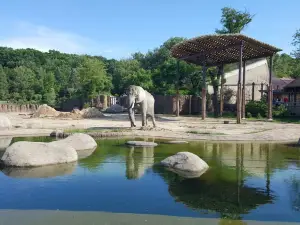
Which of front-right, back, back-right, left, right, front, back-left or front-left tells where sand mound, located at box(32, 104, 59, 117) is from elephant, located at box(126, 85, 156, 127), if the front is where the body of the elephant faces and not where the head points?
right

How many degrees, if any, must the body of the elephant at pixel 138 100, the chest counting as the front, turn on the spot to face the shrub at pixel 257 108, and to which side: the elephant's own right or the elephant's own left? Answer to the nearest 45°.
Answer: approximately 180°

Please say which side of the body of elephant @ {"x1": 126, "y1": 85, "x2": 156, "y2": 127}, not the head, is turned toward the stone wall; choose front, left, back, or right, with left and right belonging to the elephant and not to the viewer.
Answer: right

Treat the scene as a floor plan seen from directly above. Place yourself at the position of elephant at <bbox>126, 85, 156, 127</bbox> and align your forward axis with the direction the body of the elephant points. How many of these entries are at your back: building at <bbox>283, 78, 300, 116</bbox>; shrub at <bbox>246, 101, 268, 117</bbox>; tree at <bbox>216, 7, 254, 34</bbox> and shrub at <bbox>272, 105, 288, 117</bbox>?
4

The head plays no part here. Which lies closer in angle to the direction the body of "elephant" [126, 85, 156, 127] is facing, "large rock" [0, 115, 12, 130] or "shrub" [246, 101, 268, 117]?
the large rock

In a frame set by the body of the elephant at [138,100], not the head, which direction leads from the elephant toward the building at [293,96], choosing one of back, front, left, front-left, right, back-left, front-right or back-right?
back

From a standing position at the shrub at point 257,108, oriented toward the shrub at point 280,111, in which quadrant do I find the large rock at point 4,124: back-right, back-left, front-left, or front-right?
back-right

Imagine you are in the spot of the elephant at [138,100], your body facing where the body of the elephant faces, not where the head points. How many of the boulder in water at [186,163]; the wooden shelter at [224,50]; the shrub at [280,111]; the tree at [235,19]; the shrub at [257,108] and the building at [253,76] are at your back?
5

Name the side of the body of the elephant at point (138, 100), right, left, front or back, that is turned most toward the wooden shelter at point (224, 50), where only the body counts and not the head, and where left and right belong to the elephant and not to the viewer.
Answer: back

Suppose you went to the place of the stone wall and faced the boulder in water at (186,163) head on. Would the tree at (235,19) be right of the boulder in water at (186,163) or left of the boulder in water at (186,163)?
left

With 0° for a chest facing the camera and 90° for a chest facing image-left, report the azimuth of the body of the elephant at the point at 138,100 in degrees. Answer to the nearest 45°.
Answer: approximately 45°

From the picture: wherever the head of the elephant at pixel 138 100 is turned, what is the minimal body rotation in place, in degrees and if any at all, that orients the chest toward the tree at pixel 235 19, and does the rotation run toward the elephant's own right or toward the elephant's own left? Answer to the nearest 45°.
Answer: approximately 180°

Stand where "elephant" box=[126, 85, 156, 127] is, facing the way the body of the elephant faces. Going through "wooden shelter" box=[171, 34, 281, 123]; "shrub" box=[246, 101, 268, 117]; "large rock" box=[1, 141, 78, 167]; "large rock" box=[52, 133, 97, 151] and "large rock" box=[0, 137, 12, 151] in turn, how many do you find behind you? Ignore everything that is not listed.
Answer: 2

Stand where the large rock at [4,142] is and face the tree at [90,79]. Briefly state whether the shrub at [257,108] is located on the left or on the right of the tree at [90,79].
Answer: right

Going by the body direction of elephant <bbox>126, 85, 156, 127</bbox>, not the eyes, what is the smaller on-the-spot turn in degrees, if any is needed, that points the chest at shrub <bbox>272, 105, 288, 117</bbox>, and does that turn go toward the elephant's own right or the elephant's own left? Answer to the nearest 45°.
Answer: approximately 180°
